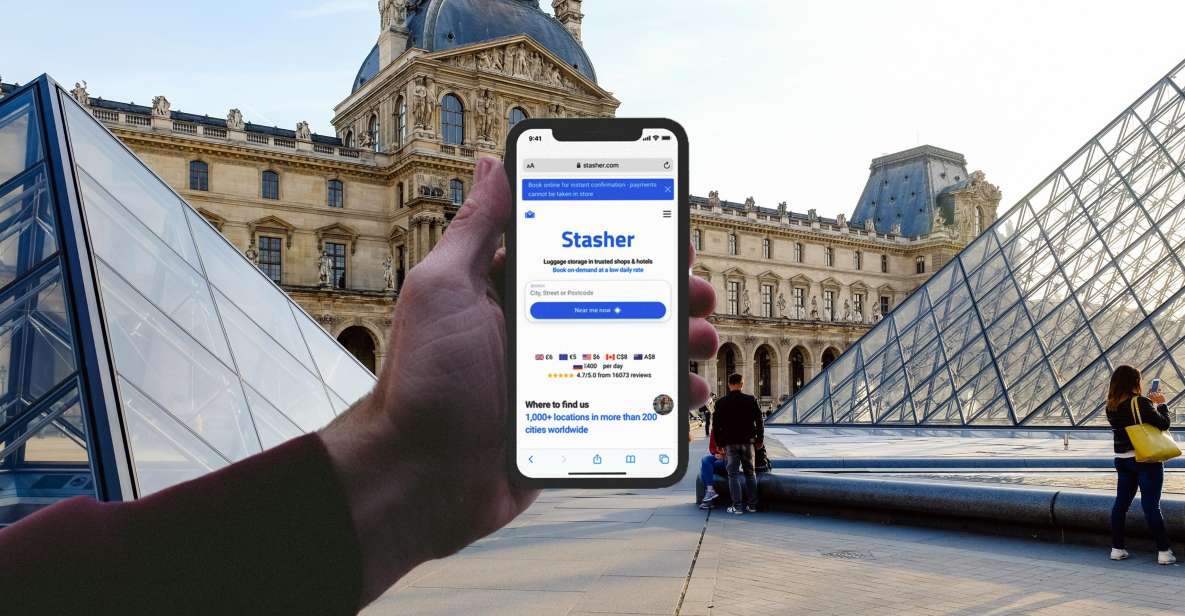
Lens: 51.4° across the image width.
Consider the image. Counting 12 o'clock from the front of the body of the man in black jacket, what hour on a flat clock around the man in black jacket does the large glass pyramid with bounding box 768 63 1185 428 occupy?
The large glass pyramid is roughly at 1 o'clock from the man in black jacket.

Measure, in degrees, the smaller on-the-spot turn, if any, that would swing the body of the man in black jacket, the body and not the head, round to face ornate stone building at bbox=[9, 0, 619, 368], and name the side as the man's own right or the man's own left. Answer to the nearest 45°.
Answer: approximately 45° to the man's own left

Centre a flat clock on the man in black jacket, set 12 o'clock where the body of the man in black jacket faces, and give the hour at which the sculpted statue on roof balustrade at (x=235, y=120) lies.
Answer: The sculpted statue on roof balustrade is roughly at 11 o'clock from the man in black jacket.

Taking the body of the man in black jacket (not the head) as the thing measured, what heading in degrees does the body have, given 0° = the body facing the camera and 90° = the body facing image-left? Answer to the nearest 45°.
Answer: approximately 180°

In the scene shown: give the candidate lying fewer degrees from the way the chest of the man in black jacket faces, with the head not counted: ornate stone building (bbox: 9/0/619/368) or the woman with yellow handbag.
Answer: the ornate stone building

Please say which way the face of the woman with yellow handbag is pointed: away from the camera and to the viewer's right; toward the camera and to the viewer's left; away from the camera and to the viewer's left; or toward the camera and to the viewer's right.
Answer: away from the camera and to the viewer's right

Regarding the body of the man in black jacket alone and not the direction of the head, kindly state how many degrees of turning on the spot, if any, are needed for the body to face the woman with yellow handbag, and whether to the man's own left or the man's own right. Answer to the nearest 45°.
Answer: approximately 135° to the man's own right
